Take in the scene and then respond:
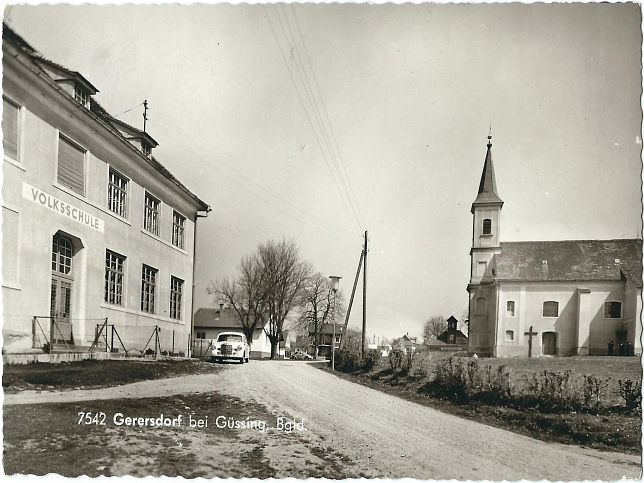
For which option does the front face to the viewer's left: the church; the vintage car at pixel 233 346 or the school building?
the church

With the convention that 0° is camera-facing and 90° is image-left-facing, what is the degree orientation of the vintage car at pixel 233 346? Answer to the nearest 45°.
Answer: approximately 0°

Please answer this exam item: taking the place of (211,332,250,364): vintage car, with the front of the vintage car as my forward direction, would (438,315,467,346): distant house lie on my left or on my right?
on my left

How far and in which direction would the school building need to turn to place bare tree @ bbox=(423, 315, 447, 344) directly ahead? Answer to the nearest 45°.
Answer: approximately 45° to its left

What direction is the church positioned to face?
to the viewer's left

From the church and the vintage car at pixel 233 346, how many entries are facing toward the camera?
1
